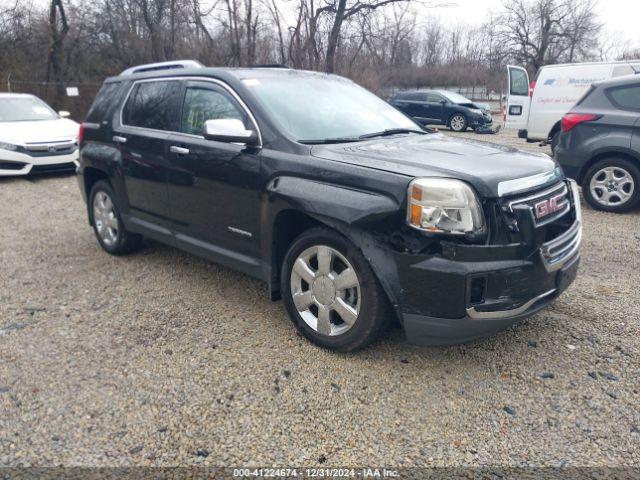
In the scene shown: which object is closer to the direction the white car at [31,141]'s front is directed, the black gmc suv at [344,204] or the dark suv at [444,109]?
the black gmc suv

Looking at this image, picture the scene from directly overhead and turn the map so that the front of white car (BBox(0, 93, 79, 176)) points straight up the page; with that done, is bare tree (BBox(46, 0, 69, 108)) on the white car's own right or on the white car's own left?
on the white car's own left

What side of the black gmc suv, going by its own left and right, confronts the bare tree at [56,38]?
back

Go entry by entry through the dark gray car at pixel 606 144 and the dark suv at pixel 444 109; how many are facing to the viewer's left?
0

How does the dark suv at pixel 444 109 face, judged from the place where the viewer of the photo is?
facing the viewer and to the right of the viewer
